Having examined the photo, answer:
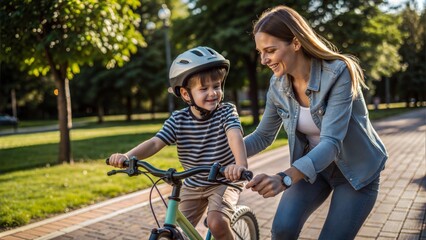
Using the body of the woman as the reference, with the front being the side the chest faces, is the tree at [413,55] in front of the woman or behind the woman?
behind

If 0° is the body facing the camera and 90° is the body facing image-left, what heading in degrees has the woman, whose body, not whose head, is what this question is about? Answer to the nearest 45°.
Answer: approximately 45°

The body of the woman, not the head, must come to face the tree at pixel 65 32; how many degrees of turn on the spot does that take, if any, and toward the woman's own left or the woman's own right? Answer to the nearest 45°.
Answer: approximately 90° to the woman's own right

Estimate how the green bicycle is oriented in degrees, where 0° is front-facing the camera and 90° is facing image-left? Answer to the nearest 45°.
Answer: approximately 45°

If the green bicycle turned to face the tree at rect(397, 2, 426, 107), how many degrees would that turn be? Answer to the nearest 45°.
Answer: approximately 180°

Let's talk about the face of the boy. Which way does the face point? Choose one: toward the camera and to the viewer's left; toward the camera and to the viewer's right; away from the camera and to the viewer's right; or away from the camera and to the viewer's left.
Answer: toward the camera and to the viewer's right

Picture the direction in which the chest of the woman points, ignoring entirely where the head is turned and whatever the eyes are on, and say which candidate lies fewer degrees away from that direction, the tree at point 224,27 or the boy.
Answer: the boy

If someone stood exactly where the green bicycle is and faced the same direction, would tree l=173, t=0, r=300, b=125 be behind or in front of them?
behind
